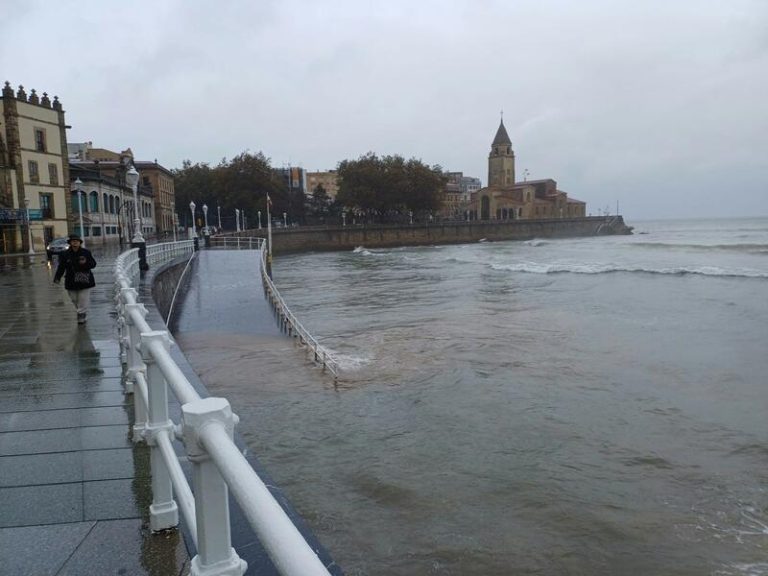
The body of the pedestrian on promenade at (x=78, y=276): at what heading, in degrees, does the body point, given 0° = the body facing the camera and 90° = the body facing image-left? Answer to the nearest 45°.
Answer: approximately 0°

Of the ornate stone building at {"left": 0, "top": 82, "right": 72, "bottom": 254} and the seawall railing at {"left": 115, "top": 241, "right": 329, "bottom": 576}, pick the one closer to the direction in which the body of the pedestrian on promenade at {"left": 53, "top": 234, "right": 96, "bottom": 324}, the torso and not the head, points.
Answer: the seawall railing

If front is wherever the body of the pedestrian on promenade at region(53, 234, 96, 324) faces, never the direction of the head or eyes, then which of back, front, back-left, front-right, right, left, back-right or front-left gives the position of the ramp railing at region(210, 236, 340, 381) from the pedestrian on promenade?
back-left

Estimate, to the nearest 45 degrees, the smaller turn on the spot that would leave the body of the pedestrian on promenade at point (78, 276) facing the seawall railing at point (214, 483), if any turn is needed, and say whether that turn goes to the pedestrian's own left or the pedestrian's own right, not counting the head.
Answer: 0° — they already face it

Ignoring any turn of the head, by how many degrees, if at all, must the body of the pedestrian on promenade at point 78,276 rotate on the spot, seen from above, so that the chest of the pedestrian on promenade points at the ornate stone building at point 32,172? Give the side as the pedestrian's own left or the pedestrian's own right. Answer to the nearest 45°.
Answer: approximately 180°
